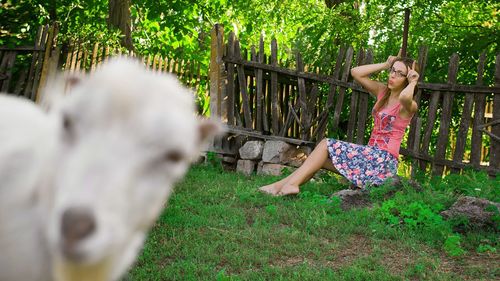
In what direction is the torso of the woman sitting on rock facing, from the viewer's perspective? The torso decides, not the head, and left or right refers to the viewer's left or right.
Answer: facing the viewer and to the left of the viewer

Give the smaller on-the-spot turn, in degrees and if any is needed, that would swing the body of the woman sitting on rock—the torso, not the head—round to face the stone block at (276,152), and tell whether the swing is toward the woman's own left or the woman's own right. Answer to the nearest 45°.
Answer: approximately 90° to the woman's own right

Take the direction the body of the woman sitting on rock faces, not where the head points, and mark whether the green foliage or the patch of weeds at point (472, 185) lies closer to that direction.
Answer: the green foliage

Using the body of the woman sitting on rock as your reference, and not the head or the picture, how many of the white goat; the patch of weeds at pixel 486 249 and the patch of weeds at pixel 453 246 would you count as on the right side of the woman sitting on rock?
0

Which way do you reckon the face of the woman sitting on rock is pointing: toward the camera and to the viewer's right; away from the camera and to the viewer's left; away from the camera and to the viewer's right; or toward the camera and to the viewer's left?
toward the camera and to the viewer's left

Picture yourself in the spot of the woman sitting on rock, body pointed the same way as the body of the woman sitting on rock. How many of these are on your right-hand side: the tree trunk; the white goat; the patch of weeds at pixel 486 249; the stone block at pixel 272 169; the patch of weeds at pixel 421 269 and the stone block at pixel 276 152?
3

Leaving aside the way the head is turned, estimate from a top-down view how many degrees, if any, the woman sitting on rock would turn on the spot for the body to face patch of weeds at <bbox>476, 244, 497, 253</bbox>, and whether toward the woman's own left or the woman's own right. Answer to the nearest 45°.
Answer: approximately 90° to the woman's own left

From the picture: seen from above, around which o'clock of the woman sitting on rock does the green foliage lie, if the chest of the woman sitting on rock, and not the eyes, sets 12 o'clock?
The green foliage is roughly at 10 o'clock from the woman sitting on rock.

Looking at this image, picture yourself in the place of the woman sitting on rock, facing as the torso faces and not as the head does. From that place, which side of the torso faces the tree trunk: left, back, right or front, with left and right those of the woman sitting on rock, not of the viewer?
right

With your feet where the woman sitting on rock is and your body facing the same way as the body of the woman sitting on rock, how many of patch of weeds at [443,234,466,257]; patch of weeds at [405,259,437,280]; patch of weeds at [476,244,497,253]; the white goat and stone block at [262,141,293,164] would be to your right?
1

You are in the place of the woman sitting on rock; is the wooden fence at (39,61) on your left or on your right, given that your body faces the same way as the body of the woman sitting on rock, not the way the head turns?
on your right

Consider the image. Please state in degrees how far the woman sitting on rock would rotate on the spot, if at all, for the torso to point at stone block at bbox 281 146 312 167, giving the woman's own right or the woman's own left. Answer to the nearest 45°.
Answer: approximately 90° to the woman's own right

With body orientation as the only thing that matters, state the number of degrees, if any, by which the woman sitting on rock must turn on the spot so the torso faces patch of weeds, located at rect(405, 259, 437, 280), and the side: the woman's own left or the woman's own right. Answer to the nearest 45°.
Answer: approximately 45° to the woman's own left

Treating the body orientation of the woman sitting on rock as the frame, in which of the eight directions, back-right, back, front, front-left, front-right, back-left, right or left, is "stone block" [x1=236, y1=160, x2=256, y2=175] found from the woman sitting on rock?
right
